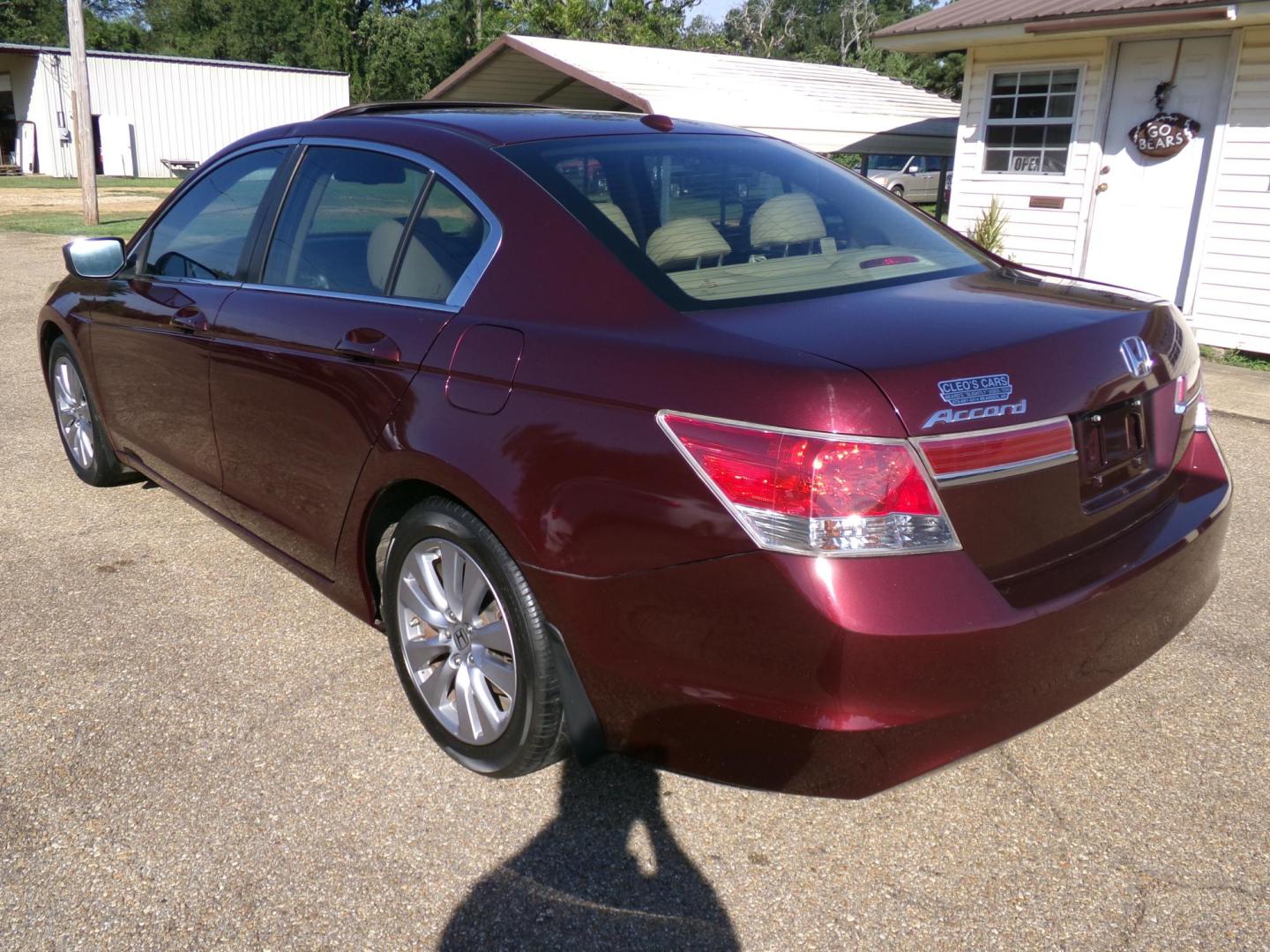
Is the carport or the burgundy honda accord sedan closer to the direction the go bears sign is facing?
the burgundy honda accord sedan

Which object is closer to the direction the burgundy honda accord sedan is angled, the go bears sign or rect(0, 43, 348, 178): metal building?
the metal building

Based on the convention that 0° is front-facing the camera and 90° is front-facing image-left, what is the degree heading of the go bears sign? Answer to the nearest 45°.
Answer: approximately 0°

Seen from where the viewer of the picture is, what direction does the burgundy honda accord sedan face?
facing away from the viewer and to the left of the viewer

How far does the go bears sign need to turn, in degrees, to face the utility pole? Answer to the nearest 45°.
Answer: approximately 90° to its right

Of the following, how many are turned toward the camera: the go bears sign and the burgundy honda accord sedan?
1

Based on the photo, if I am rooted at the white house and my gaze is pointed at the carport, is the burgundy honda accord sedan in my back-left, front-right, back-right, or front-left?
back-left

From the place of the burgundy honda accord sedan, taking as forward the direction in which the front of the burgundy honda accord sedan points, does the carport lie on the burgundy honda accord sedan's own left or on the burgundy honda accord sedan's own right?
on the burgundy honda accord sedan's own right

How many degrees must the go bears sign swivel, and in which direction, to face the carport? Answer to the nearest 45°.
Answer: approximately 135° to its right

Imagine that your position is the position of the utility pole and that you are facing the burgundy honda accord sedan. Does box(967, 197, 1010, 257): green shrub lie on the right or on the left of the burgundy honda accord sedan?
left

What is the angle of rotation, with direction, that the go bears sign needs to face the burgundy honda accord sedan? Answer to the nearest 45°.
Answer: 0° — it already faces it
